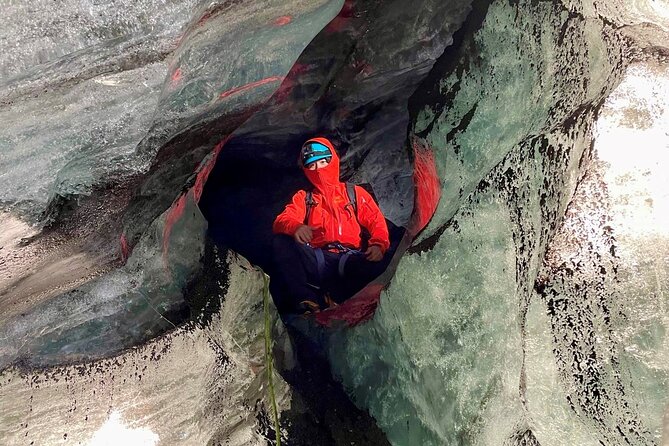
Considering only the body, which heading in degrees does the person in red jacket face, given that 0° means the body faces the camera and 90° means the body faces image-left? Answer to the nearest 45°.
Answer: approximately 0°
